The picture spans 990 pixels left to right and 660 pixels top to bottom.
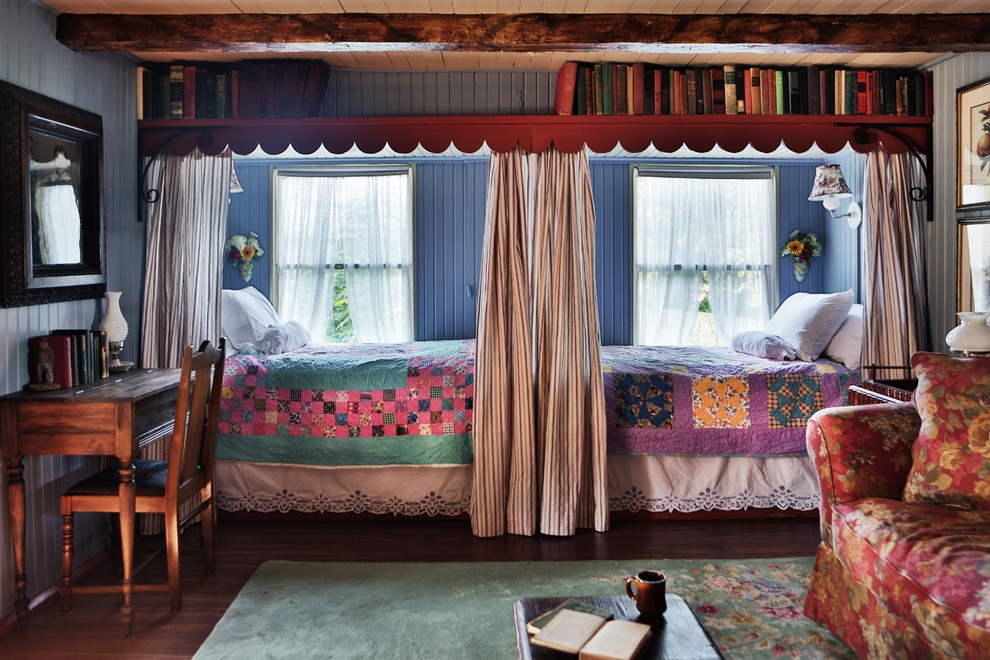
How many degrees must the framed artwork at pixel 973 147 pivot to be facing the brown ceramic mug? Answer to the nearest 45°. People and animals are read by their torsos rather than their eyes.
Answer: approximately 45° to its left

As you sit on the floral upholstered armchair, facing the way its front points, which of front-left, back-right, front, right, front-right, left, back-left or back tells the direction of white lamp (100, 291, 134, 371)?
front-right

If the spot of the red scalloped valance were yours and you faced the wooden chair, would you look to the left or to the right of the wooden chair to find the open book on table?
left

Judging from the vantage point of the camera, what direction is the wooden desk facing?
facing to the right of the viewer

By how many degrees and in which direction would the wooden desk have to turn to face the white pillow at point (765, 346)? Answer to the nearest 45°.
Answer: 0° — it already faces it

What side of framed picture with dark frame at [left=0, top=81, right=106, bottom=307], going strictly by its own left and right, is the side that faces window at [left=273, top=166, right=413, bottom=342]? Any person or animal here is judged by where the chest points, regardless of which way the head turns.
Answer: left

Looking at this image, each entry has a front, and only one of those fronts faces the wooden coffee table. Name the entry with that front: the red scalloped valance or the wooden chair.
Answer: the red scalloped valance

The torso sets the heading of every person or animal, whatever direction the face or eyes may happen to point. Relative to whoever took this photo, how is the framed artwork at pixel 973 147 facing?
facing the viewer and to the left of the viewer

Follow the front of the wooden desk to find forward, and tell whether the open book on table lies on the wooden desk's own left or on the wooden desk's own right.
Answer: on the wooden desk's own right

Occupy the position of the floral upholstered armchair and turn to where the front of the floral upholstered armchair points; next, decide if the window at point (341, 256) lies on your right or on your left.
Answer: on your right

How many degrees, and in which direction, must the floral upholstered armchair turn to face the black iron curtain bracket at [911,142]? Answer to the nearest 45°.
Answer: approximately 135° to its right

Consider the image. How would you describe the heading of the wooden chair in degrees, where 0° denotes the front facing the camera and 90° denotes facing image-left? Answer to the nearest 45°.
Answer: approximately 90°

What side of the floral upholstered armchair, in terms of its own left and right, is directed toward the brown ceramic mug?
front

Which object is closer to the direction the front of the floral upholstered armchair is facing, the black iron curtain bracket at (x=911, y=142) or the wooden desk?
the wooden desk

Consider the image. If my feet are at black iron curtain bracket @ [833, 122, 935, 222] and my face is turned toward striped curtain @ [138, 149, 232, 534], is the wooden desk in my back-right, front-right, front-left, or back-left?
front-left

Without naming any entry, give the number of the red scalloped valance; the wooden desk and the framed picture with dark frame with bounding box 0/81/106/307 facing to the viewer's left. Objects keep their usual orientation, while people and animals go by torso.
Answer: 0

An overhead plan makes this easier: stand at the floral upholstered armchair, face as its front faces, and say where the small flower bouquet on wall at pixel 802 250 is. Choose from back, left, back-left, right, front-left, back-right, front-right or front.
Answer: back-right
